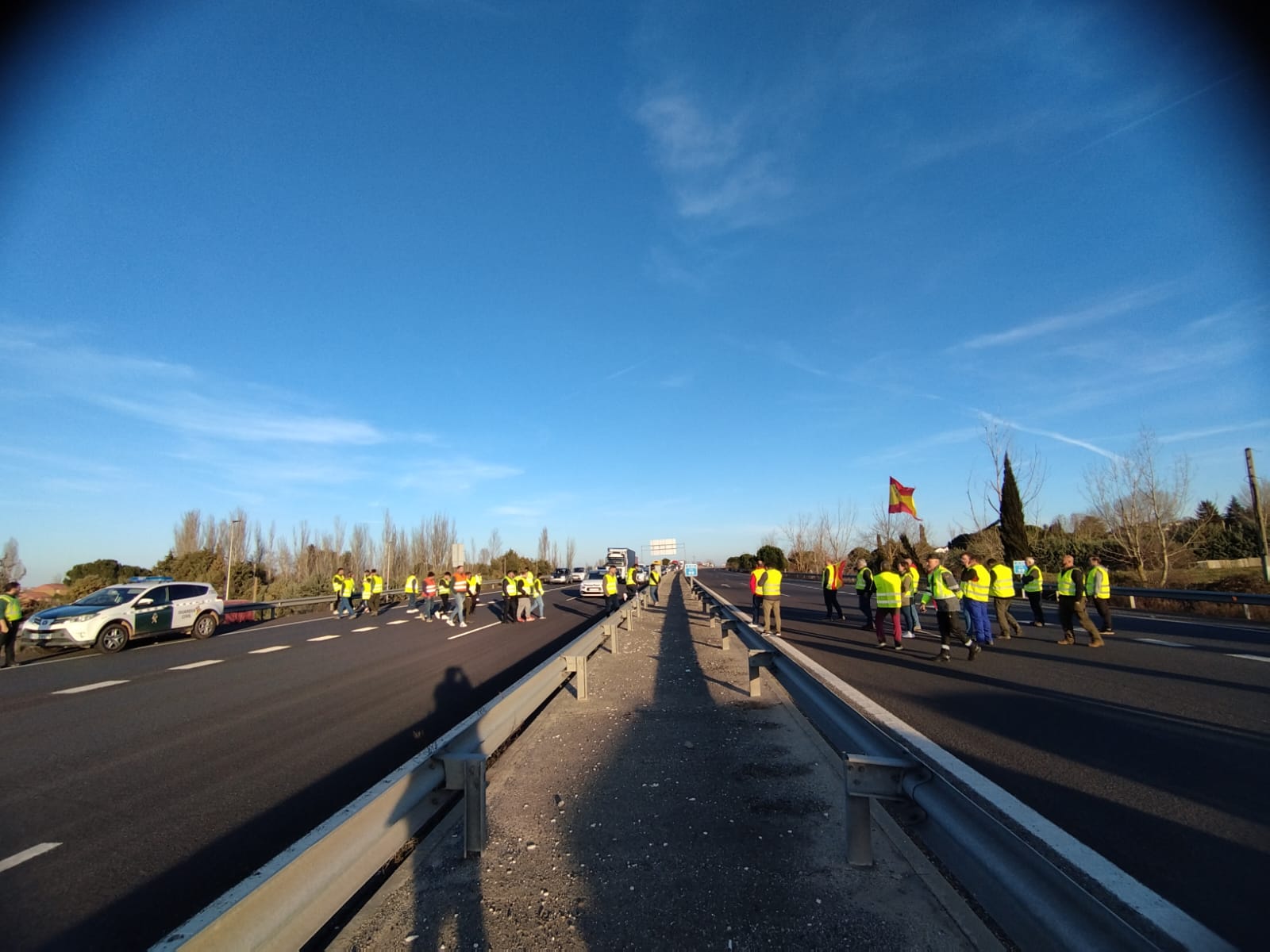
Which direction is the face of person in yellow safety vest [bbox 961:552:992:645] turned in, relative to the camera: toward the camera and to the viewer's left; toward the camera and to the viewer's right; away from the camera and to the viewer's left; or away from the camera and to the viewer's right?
toward the camera and to the viewer's left

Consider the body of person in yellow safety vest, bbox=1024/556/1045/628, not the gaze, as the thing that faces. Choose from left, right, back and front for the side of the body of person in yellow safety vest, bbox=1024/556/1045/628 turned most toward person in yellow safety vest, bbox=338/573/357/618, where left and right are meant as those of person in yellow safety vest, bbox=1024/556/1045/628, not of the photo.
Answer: front

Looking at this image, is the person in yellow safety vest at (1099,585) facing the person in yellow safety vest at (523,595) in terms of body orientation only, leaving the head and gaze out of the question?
yes

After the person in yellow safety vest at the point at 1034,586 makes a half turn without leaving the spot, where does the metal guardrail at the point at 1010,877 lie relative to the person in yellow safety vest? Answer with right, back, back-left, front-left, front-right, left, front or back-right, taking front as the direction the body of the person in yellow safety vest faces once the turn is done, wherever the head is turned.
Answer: right

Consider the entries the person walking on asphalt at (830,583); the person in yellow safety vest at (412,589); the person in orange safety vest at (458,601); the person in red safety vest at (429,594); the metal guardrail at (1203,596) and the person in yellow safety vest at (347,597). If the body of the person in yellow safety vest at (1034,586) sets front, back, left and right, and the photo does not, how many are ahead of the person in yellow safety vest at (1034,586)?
5

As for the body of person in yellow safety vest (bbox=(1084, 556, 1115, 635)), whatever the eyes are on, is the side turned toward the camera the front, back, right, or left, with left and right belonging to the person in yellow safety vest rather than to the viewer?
left

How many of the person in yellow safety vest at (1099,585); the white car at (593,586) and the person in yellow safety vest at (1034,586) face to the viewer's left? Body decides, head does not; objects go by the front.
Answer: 2
